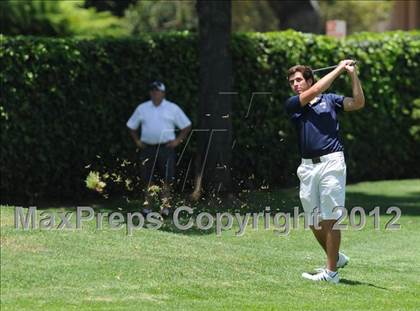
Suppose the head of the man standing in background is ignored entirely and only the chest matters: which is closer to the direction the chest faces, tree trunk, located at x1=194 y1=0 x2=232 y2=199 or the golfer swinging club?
the golfer swinging club

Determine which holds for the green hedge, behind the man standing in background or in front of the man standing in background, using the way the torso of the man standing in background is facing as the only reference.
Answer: behind

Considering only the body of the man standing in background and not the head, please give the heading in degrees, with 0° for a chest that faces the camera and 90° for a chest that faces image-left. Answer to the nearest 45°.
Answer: approximately 0°

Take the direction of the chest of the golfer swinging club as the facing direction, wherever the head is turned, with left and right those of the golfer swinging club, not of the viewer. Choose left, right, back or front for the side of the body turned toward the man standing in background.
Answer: right

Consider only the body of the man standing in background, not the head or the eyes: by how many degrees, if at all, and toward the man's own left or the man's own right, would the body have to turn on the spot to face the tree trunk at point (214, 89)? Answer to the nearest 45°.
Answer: approximately 135° to the man's own left

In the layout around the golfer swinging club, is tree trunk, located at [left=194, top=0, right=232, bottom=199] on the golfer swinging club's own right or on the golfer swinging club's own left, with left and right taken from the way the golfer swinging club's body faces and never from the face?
on the golfer swinging club's own right
